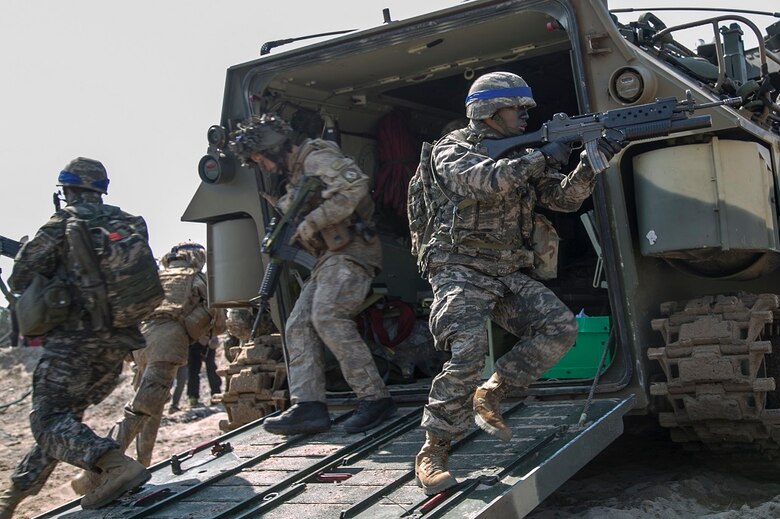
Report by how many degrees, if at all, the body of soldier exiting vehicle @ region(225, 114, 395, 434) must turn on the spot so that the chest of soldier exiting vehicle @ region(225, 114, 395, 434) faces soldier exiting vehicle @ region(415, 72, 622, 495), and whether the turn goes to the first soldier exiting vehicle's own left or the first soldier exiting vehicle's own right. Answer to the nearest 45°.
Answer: approximately 135° to the first soldier exiting vehicle's own left

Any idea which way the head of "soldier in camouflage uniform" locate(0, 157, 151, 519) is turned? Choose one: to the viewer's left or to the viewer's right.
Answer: to the viewer's left

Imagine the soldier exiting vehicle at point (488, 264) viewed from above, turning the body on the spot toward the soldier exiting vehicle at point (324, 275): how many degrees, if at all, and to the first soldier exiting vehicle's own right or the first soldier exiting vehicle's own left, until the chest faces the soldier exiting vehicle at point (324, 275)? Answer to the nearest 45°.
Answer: approximately 180°

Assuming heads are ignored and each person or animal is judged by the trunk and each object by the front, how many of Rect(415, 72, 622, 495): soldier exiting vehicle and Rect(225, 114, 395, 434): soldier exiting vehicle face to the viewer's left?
1

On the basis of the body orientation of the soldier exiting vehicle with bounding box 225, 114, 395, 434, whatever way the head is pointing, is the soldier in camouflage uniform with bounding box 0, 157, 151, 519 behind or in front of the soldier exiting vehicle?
in front

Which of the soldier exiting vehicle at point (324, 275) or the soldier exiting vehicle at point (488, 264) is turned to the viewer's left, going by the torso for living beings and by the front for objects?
the soldier exiting vehicle at point (324, 275)

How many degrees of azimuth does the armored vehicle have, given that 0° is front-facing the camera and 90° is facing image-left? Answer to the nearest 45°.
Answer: approximately 225°

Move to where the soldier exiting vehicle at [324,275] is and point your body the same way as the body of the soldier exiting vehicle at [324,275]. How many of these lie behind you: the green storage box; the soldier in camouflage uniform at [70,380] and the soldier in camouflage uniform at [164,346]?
1

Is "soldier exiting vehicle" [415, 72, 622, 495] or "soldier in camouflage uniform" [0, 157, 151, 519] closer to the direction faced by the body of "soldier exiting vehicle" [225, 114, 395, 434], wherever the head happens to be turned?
the soldier in camouflage uniform

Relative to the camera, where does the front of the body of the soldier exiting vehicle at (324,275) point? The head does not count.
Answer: to the viewer's left

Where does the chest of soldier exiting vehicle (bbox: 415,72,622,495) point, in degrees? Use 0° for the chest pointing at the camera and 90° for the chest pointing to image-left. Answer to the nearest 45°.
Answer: approximately 315°

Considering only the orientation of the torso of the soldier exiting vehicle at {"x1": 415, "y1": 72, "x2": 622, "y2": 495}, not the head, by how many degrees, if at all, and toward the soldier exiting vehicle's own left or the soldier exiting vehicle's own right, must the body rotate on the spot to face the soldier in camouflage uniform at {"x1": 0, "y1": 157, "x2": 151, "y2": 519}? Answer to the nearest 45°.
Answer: approximately 135° to the soldier exiting vehicle's own right
